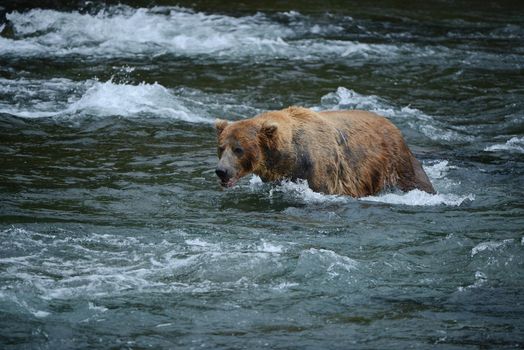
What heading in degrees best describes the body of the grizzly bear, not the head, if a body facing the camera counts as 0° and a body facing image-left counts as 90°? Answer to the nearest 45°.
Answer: approximately 90°
